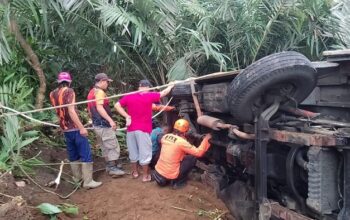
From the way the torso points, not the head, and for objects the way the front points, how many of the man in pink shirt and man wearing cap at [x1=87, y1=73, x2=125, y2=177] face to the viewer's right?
1

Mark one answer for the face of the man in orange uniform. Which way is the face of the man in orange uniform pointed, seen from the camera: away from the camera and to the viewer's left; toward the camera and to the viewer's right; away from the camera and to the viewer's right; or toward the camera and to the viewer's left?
away from the camera and to the viewer's right

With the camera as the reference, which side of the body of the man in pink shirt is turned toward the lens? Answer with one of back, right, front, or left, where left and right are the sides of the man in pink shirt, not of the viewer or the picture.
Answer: back

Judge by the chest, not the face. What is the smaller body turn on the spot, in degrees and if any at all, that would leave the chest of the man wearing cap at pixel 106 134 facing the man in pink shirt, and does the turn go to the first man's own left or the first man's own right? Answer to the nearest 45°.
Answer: approximately 45° to the first man's own right

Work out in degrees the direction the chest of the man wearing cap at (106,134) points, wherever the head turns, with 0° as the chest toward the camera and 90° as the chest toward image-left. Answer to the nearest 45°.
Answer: approximately 270°

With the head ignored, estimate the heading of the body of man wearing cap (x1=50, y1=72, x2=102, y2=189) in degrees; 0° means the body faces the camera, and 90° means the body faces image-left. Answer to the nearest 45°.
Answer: approximately 225°

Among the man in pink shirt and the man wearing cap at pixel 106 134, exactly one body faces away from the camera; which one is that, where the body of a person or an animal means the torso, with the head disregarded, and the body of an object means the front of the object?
the man in pink shirt
